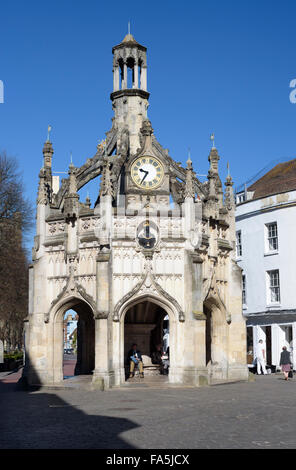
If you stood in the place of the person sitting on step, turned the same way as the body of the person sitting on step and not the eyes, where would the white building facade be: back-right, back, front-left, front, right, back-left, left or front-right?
back-left
